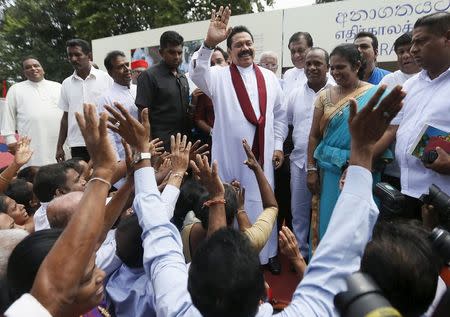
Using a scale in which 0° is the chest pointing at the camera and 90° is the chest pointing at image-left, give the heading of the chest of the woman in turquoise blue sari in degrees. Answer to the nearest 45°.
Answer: approximately 45°

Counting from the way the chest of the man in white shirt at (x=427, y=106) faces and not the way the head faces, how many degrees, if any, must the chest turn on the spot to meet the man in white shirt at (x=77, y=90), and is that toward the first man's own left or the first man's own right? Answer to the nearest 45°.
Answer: approximately 45° to the first man's own right

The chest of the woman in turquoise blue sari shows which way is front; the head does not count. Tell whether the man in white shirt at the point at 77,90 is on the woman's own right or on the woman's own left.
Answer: on the woman's own right

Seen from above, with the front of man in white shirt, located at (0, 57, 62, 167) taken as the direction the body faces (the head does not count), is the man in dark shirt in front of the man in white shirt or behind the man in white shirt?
in front

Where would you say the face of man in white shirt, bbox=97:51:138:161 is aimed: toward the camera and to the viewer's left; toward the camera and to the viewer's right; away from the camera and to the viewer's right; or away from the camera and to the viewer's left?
toward the camera and to the viewer's right

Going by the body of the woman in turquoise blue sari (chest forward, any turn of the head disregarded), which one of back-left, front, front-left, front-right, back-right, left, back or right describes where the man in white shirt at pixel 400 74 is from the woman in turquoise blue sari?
back

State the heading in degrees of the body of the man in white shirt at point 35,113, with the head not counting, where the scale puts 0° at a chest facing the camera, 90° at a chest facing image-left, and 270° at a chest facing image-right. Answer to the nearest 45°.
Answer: approximately 0°
